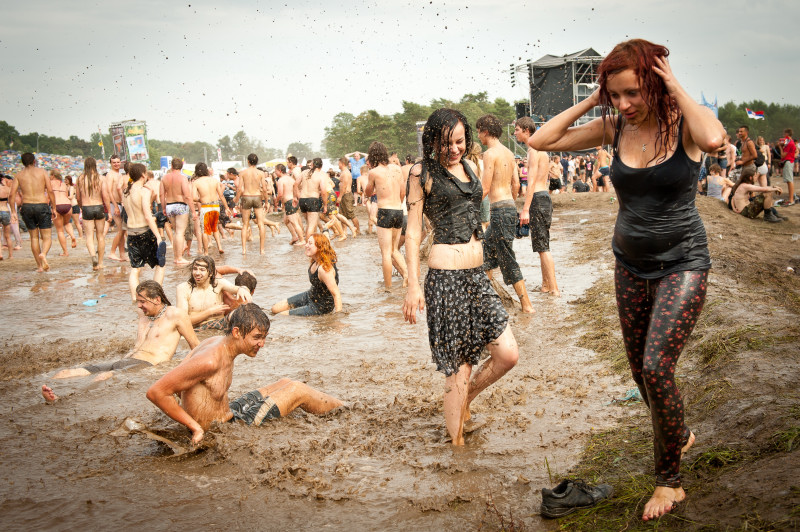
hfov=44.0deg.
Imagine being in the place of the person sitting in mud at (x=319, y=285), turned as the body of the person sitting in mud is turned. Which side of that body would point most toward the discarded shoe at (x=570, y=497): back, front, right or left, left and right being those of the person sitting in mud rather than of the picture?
left

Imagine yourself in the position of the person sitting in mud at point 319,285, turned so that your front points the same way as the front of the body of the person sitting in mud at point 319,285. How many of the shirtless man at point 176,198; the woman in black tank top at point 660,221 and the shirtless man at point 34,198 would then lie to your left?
1

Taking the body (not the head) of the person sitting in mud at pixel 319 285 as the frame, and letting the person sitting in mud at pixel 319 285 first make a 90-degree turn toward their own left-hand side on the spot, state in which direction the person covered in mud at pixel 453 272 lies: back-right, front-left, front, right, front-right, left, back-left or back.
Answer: front

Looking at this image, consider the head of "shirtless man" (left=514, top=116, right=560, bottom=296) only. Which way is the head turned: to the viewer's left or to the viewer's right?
to the viewer's left
